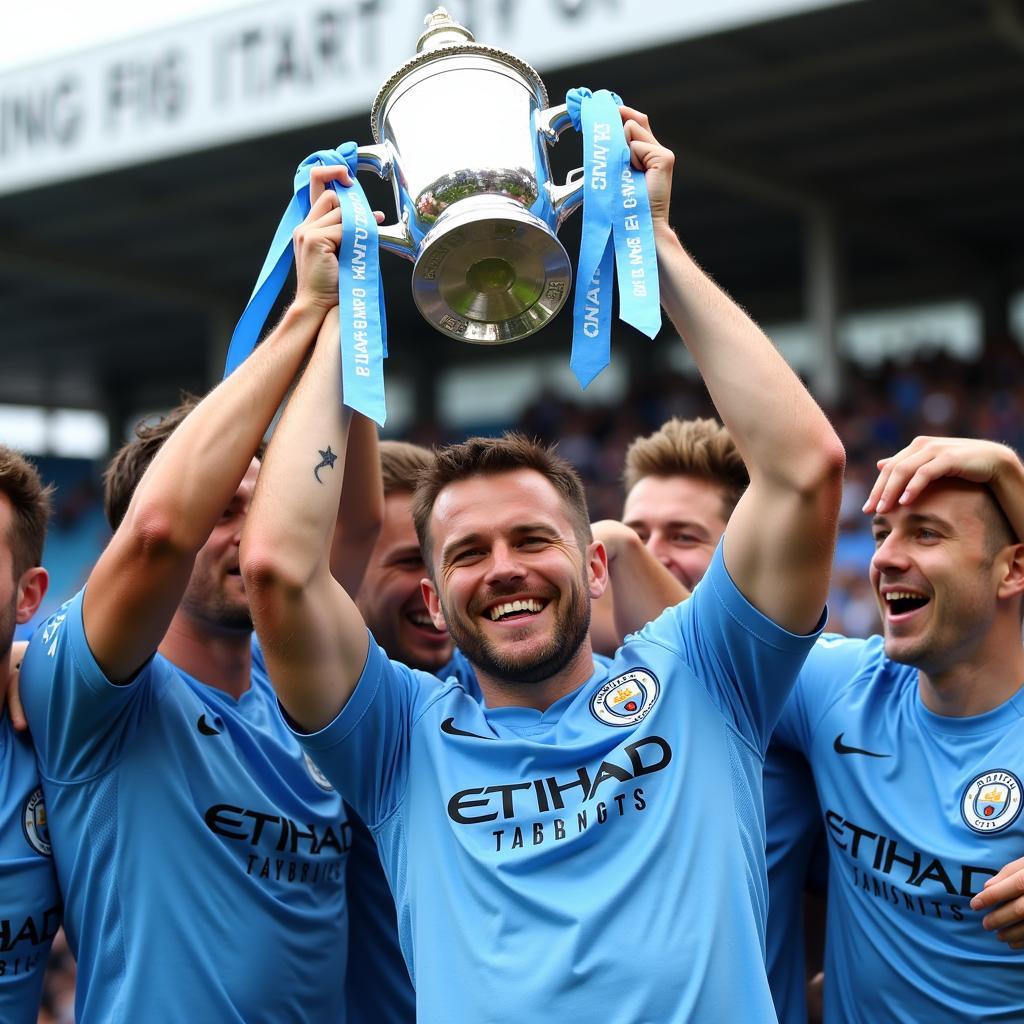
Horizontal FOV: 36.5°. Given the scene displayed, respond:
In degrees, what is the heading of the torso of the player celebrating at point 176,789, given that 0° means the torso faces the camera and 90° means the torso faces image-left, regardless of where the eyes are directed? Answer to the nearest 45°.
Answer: approximately 315°

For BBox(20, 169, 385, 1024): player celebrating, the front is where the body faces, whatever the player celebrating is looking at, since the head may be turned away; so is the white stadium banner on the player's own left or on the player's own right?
on the player's own left

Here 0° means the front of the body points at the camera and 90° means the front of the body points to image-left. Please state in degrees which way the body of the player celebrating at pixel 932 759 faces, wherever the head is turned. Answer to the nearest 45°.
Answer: approximately 45°

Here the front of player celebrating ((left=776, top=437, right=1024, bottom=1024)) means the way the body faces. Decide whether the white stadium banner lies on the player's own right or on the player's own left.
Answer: on the player's own right

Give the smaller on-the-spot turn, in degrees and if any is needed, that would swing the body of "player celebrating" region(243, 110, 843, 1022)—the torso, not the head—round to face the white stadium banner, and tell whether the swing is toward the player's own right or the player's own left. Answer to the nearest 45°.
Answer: approximately 180°
